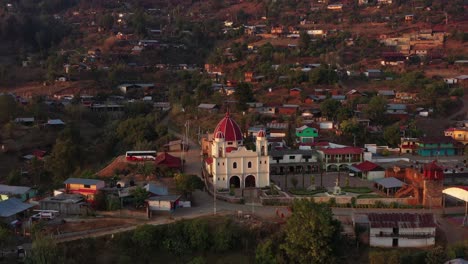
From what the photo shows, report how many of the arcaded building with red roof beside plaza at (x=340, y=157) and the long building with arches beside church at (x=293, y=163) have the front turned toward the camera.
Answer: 2

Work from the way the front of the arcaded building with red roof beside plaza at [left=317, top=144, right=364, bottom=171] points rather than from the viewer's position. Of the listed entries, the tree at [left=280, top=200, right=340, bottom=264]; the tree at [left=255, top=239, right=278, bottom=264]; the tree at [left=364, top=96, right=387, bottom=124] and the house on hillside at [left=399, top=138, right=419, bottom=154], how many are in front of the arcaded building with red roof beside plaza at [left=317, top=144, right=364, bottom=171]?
2

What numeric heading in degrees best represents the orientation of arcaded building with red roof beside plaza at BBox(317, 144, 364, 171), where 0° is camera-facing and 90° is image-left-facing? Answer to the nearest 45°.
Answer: approximately 0°

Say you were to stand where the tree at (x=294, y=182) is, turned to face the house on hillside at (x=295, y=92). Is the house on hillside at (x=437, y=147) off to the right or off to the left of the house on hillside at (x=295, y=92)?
right

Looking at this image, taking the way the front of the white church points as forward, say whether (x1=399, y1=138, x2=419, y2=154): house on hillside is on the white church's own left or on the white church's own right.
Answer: on the white church's own left

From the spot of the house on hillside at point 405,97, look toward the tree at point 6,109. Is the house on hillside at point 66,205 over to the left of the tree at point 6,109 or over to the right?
left

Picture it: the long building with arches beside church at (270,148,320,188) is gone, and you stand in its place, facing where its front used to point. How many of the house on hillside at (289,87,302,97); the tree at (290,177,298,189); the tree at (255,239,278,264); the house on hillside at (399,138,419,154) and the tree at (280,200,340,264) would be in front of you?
3

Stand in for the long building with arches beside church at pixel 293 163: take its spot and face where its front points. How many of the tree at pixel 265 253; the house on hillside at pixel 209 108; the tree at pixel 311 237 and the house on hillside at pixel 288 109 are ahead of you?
2

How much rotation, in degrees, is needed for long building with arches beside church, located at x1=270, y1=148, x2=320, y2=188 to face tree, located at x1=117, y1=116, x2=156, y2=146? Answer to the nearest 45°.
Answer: approximately 135° to its right

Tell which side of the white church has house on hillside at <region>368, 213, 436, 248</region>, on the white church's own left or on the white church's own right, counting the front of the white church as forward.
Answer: on the white church's own left

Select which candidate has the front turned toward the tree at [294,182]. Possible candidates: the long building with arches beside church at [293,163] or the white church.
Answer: the long building with arches beside church

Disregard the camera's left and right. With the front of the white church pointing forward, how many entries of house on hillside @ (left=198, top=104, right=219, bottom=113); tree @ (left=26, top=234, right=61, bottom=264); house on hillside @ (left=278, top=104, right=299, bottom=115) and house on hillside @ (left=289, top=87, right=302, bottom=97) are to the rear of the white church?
3
